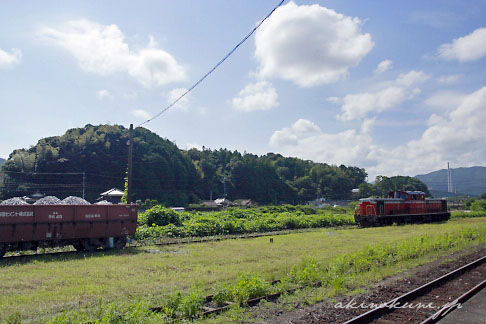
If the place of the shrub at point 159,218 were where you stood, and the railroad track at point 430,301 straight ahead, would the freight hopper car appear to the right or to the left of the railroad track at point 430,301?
right

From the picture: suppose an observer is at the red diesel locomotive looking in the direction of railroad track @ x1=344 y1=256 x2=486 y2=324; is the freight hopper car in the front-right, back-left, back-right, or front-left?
front-right
